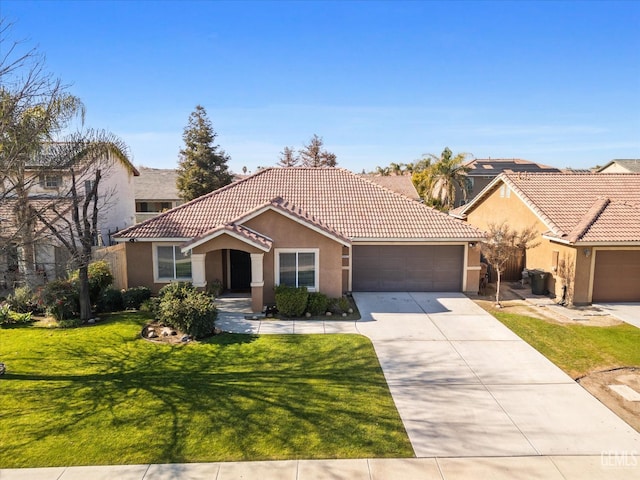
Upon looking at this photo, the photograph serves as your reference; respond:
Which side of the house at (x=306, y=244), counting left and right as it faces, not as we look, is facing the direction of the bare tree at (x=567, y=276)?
left

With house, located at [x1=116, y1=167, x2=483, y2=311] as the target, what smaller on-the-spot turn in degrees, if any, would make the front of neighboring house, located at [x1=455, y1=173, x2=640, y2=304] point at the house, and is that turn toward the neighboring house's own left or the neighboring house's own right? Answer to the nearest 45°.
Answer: approximately 45° to the neighboring house's own right

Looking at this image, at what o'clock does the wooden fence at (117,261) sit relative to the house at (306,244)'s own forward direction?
The wooden fence is roughly at 3 o'clock from the house.

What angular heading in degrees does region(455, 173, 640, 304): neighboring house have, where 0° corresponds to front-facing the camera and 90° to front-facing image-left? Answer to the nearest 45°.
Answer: approximately 0°

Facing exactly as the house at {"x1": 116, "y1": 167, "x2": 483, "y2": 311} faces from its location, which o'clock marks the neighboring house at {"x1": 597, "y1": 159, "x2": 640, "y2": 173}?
The neighboring house is roughly at 8 o'clock from the house.

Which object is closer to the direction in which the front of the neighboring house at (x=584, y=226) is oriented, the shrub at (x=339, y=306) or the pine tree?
the shrub

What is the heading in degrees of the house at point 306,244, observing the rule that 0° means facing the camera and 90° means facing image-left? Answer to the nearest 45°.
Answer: approximately 0°

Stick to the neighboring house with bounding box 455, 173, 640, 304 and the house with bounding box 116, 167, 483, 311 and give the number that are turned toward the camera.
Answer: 2

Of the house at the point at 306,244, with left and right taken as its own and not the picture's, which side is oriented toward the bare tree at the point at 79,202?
right

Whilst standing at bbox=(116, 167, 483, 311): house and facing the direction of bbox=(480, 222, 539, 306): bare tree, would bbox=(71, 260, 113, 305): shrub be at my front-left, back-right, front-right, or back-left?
back-right
